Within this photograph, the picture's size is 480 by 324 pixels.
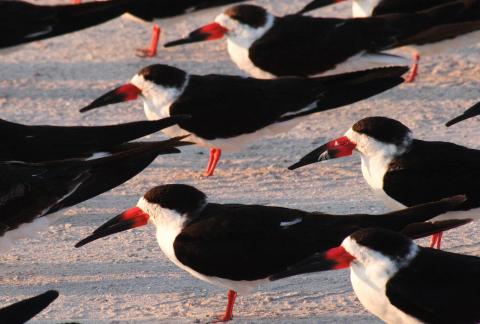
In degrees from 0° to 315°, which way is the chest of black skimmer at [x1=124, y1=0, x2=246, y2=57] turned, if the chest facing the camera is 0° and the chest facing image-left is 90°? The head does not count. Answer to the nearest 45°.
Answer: approximately 90°

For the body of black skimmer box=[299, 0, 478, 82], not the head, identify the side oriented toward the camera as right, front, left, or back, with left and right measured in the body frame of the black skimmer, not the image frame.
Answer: left

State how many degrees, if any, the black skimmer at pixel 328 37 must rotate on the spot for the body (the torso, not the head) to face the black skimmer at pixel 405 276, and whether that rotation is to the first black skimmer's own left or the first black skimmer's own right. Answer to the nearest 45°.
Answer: approximately 90° to the first black skimmer's own left

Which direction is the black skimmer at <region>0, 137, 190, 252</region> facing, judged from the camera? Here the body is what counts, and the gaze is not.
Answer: to the viewer's left

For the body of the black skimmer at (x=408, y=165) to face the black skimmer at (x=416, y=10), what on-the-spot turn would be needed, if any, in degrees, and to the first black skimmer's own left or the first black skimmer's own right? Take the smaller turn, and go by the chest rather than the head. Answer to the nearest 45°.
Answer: approximately 90° to the first black skimmer's own right

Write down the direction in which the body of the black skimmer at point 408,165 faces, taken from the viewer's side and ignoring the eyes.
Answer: to the viewer's left

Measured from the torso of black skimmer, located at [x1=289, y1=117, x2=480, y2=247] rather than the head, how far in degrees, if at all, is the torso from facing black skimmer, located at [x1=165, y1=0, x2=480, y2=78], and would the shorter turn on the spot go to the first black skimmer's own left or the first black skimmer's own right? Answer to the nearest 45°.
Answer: approximately 90° to the first black skimmer's own right

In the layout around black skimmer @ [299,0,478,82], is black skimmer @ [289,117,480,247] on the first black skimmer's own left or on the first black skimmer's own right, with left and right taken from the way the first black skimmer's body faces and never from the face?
on the first black skimmer's own left

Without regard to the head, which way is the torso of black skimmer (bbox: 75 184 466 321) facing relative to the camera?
to the viewer's left

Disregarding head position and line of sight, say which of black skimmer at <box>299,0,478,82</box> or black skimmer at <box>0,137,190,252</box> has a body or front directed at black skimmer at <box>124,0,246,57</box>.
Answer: black skimmer at <box>299,0,478,82</box>

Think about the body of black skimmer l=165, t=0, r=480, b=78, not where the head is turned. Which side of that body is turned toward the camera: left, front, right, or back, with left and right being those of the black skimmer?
left

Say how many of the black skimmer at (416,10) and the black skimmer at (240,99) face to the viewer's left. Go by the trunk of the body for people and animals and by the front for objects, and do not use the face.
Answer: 2
